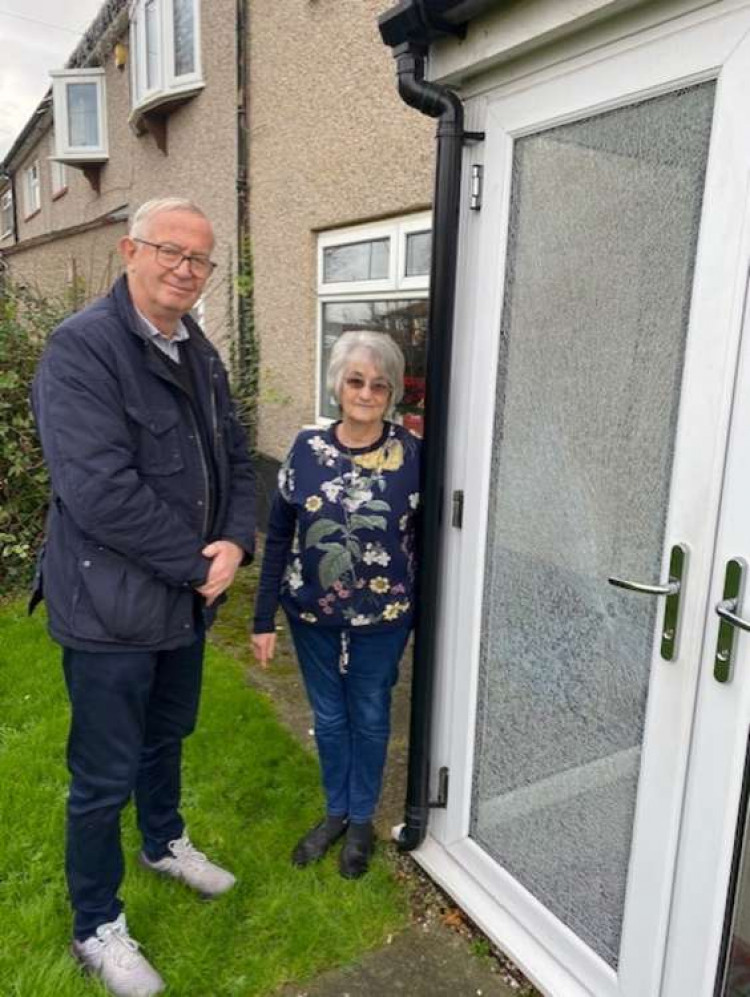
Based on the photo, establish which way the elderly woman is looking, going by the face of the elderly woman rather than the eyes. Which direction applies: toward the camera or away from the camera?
toward the camera

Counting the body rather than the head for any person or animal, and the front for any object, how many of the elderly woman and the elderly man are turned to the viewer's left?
0

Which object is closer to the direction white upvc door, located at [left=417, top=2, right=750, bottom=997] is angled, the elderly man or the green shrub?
the elderly man

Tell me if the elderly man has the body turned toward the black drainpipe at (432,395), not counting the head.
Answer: no

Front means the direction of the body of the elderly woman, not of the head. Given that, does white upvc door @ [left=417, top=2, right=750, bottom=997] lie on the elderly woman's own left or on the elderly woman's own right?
on the elderly woman's own left

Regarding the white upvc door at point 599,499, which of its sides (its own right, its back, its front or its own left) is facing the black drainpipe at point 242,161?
right

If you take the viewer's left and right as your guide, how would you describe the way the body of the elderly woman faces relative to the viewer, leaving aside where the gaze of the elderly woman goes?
facing the viewer

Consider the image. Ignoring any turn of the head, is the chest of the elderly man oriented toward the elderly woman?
no

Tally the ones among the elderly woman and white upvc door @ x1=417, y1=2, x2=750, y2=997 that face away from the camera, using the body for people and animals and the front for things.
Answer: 0

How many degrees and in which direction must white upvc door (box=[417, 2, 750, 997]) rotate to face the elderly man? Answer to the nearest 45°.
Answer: approximately 45° to its right

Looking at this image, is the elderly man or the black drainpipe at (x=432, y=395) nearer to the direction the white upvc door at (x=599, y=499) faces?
the elderly man

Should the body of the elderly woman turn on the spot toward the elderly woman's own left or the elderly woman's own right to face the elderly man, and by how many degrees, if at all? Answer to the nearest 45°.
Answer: approximately 45° to the elderly woman's own right

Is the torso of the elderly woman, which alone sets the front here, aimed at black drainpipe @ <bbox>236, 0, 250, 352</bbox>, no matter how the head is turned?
no

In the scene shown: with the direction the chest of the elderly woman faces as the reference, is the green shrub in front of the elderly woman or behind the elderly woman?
behind
